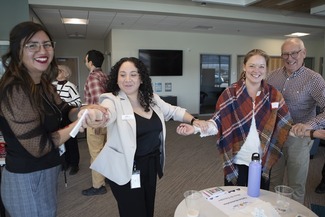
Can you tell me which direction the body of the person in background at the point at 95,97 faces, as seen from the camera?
to the viewer's left

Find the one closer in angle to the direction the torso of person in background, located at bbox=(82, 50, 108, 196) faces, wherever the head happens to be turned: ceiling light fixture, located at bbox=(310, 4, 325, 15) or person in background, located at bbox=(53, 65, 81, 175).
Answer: the person in background

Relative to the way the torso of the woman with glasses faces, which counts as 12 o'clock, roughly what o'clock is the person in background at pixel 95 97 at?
The person in background is roughly at 8 o'clock from the woman with glasses.

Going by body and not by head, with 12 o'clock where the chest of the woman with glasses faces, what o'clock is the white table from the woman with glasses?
The white table is roughly at 11 o'clock from the woman with glasses.

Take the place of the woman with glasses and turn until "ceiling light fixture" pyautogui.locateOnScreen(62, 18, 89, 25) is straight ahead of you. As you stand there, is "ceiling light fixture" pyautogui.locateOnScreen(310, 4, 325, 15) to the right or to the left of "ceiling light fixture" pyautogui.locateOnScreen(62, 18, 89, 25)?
right

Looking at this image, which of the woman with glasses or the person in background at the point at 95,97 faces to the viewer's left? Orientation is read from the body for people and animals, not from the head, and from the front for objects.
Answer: the person in background

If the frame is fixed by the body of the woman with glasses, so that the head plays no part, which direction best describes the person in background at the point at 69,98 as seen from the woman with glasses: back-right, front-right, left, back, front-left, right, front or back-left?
back-left

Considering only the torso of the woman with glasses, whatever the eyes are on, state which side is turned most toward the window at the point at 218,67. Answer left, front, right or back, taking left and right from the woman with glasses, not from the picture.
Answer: left

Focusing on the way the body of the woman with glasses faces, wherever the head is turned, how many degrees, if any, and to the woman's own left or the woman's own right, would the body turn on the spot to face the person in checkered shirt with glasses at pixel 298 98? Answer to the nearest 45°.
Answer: approximately 45° to the woman's own left

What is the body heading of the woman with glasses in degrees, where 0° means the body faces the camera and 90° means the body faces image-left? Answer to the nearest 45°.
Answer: approximately 315°

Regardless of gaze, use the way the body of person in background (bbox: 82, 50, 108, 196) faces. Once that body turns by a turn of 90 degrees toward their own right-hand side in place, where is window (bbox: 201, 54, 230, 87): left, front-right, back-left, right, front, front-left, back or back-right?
front-right
